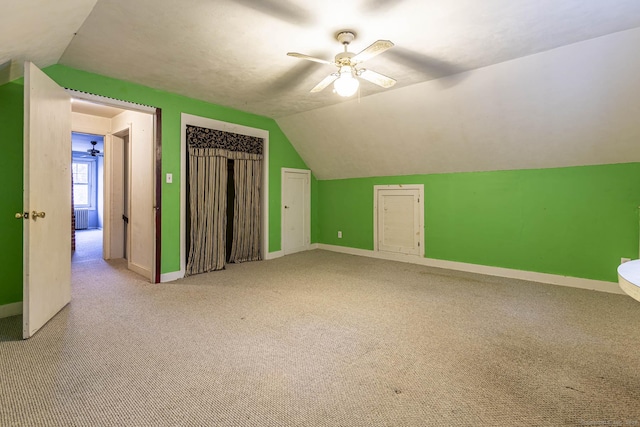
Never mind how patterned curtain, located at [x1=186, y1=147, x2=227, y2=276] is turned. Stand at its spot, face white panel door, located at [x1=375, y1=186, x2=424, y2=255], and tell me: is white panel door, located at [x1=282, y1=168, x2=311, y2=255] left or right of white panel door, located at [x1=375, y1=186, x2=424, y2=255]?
left

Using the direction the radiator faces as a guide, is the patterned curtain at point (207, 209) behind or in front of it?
in front

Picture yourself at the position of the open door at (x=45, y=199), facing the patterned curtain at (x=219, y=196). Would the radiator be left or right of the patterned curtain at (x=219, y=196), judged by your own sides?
left

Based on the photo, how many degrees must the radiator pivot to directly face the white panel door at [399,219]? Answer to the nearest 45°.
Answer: approximately 45° to its left

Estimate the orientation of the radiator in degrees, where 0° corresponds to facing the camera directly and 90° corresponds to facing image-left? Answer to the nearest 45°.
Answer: approximately 0°

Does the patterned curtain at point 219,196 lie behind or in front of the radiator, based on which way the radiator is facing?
in front

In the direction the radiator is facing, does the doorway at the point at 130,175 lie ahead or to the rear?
ahead

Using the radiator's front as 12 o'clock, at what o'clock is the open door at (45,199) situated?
The open door is roughly at 12 o'clock from the radiator.
